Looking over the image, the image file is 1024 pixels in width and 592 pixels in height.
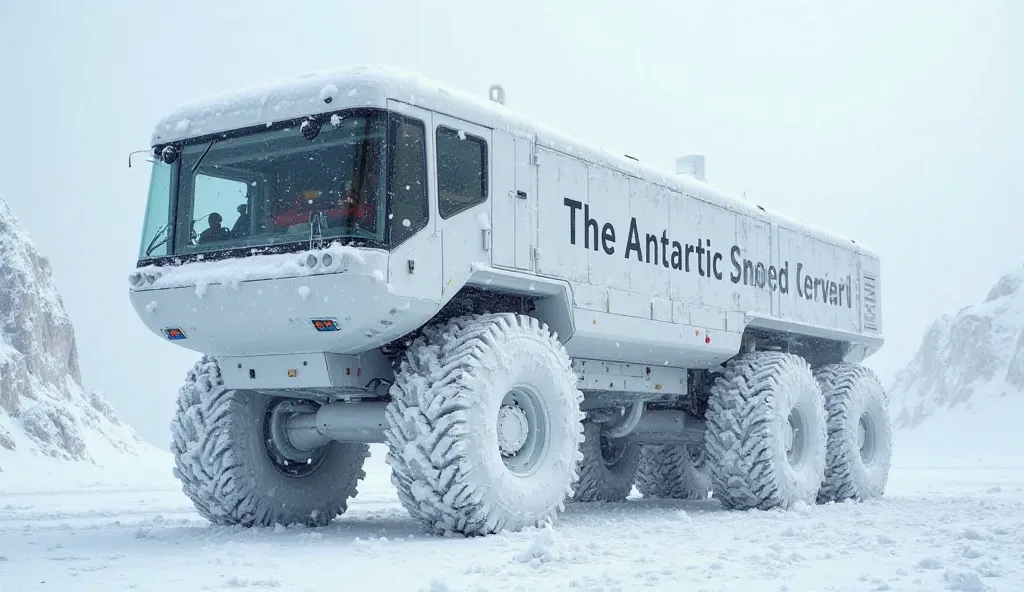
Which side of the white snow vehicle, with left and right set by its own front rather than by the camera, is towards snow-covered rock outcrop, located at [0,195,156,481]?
right

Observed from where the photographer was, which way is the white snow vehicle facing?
facing the viewer and to the left of the viewer
